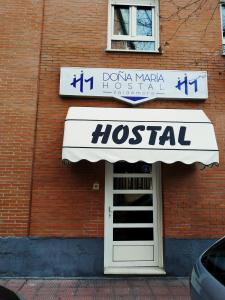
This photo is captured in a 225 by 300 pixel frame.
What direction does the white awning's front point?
toward the camera

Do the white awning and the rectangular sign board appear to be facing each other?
no

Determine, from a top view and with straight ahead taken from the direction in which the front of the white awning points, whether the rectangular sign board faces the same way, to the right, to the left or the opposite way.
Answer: the same way

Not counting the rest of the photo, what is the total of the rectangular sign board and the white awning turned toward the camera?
2

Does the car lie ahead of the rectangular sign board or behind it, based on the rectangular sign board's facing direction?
ahead

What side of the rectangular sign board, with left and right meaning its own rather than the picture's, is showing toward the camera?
front
